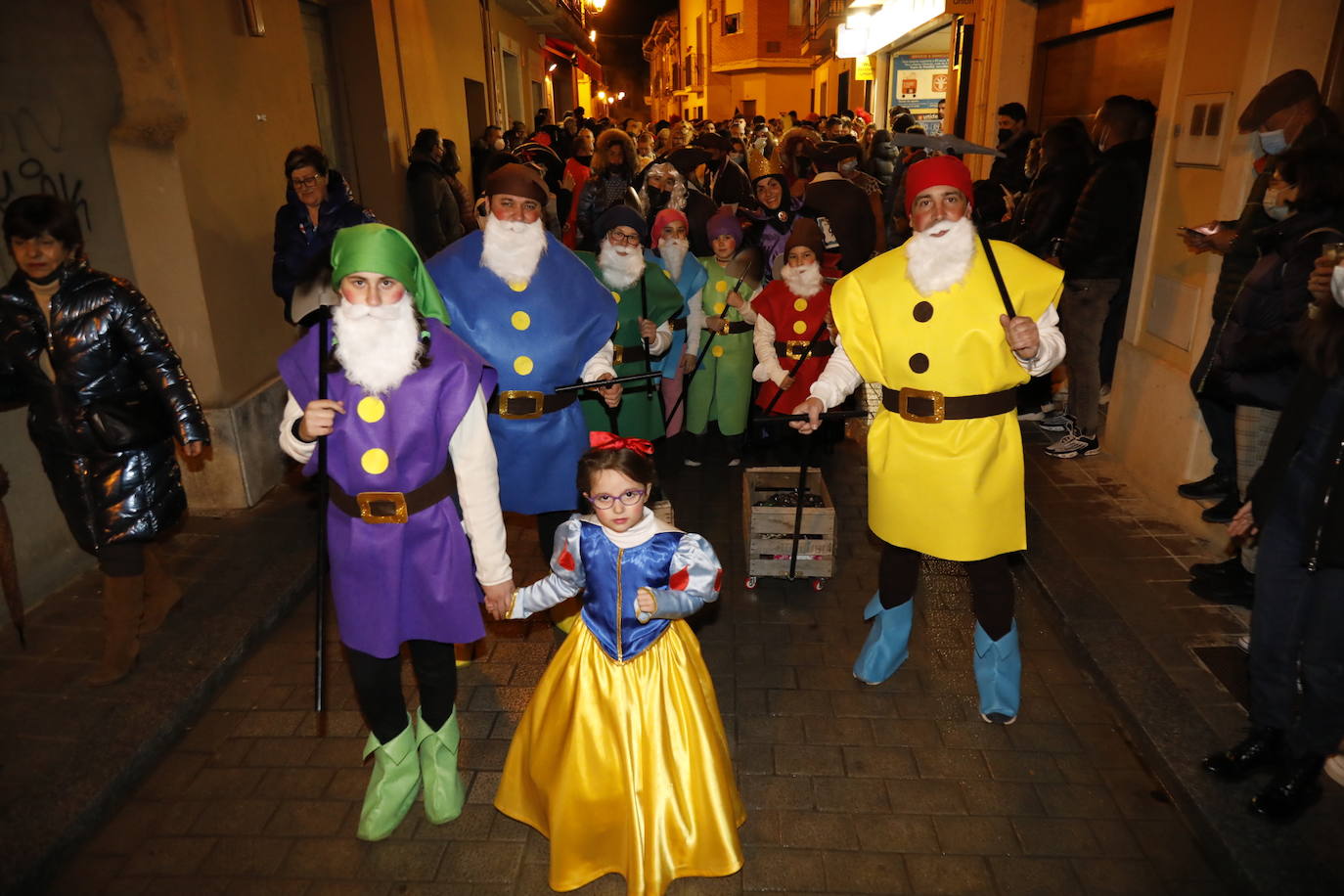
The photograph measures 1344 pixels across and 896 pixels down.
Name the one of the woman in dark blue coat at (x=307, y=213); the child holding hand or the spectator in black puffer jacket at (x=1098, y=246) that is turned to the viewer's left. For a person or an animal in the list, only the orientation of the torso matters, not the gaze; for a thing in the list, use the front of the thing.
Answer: the spectator in black puffer jacket

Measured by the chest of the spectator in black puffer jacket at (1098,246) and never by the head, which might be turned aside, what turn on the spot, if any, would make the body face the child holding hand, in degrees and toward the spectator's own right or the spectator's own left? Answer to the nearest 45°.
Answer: approximately 90° to the spectator's own left

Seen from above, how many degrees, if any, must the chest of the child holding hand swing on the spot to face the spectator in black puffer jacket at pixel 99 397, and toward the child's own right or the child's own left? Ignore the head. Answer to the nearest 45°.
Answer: approximately 135° to the child's own right

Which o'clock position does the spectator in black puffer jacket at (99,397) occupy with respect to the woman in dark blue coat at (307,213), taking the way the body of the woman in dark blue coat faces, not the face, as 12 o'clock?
The spectator in black puffer jacket is roughly at 1 o'clock from the woman in dark blue coat.

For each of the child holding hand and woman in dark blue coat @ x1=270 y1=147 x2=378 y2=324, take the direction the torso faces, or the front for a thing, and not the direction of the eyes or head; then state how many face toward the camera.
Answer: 2

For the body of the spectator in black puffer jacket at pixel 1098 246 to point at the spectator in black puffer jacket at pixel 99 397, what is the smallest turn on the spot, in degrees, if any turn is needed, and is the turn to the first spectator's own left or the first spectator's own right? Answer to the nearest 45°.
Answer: approximately 45° to the first spectator's own left

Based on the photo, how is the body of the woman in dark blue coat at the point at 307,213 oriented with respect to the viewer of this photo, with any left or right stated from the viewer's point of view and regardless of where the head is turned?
facing the viewer

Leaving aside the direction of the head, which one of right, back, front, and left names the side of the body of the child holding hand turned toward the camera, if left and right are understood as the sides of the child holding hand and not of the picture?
front

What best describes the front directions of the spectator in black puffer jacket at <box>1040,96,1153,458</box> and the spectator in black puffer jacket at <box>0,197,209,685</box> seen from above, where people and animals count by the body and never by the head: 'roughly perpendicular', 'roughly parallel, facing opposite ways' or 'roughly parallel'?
roughly perpendicular

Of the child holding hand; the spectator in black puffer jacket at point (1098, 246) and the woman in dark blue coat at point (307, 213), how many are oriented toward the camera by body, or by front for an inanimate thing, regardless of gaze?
2

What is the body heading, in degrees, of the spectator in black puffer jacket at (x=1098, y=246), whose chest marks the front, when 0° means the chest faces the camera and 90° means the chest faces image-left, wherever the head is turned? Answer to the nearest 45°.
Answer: approximately 90°
